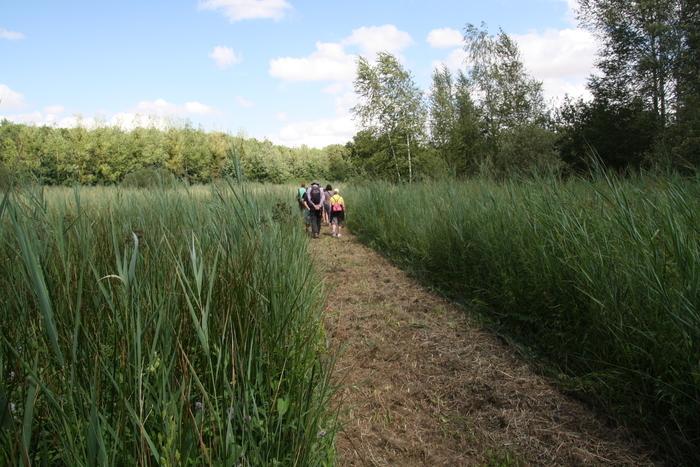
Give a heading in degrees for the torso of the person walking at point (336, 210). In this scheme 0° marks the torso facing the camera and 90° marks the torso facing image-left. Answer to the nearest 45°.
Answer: approximately 180°

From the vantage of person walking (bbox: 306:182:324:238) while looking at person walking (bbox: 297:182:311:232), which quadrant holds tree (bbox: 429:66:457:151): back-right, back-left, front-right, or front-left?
front-right

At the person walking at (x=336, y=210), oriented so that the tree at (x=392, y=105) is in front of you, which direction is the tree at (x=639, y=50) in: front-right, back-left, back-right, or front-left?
front-right

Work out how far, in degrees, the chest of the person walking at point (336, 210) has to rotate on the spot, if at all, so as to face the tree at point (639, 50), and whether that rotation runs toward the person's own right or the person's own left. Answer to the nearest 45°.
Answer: approximately 45° to the person's own right

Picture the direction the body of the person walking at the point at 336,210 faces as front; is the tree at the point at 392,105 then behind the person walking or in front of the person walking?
in front

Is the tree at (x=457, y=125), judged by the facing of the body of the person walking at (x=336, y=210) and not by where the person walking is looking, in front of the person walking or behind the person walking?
in front

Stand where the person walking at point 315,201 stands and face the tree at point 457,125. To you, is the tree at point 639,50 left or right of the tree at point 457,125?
right

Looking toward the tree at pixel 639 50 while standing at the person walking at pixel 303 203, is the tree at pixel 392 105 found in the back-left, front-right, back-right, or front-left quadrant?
front-left

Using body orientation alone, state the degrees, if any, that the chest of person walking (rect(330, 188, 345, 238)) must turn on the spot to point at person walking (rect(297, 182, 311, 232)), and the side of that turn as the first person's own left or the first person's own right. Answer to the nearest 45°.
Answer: approximately 45° to the first person's own left
